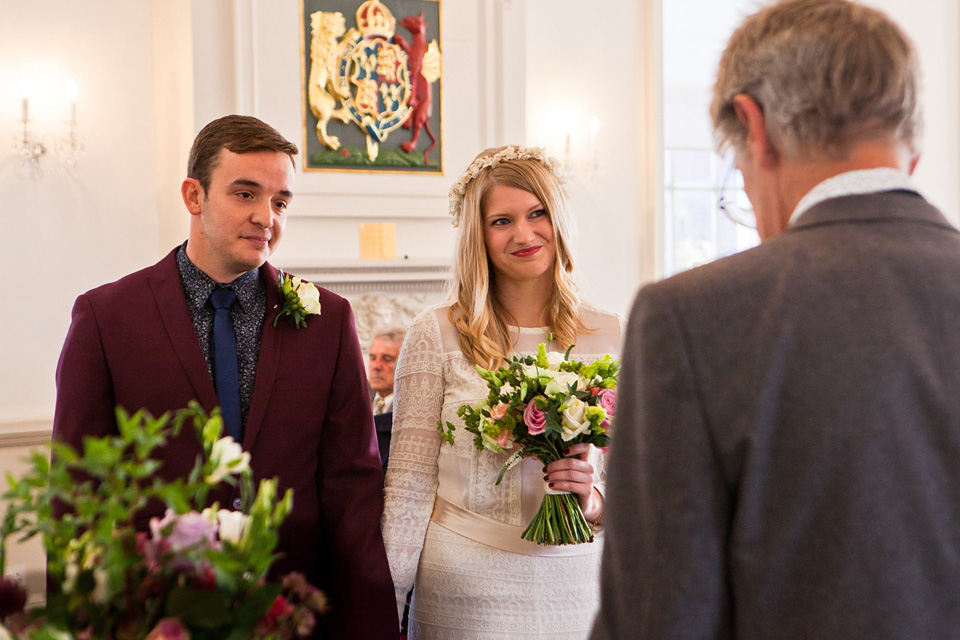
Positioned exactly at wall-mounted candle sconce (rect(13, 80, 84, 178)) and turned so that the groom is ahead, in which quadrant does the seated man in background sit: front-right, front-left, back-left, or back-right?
front-left

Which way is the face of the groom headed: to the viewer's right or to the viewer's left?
to the viewer's right

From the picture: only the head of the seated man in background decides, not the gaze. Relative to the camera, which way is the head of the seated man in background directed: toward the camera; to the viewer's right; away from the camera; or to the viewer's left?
toward the camera

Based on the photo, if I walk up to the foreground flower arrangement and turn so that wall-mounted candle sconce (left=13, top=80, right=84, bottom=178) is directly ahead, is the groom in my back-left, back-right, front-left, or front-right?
front-right

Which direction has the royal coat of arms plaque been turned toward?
toward the camera

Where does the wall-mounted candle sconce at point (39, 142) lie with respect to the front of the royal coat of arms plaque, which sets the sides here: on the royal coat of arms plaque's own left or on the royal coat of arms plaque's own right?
on the royal coat of arms plaque's own right

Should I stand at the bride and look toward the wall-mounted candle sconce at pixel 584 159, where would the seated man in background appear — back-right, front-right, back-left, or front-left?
front-left

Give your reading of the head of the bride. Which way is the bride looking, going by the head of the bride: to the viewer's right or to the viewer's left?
to the viewer's right

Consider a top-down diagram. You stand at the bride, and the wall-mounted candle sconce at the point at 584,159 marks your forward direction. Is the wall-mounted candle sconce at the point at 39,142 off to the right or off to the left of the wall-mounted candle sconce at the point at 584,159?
left

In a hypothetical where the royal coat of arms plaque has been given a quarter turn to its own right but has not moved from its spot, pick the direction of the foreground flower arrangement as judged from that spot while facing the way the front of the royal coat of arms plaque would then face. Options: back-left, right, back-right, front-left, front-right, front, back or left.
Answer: left

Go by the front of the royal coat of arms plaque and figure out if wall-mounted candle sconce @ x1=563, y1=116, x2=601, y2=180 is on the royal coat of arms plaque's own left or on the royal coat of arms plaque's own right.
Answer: on the royal coat of arms plaque's own left

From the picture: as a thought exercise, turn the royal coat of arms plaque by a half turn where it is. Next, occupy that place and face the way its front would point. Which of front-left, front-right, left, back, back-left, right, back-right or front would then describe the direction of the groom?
back

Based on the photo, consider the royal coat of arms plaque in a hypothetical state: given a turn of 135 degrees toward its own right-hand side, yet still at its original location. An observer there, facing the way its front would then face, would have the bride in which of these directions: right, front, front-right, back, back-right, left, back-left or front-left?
back-left
